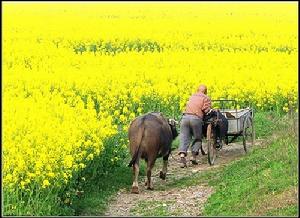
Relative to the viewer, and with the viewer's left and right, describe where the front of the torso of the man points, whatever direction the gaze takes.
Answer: facing away from the viewer and to the right of the viewer

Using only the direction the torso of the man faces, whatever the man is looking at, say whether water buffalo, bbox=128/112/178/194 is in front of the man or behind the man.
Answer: behind

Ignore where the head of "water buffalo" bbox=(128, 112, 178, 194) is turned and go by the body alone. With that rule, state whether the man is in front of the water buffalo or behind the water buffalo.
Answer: in front

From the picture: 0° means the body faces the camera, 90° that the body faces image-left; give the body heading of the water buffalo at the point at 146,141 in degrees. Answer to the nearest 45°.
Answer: approximately 225°
